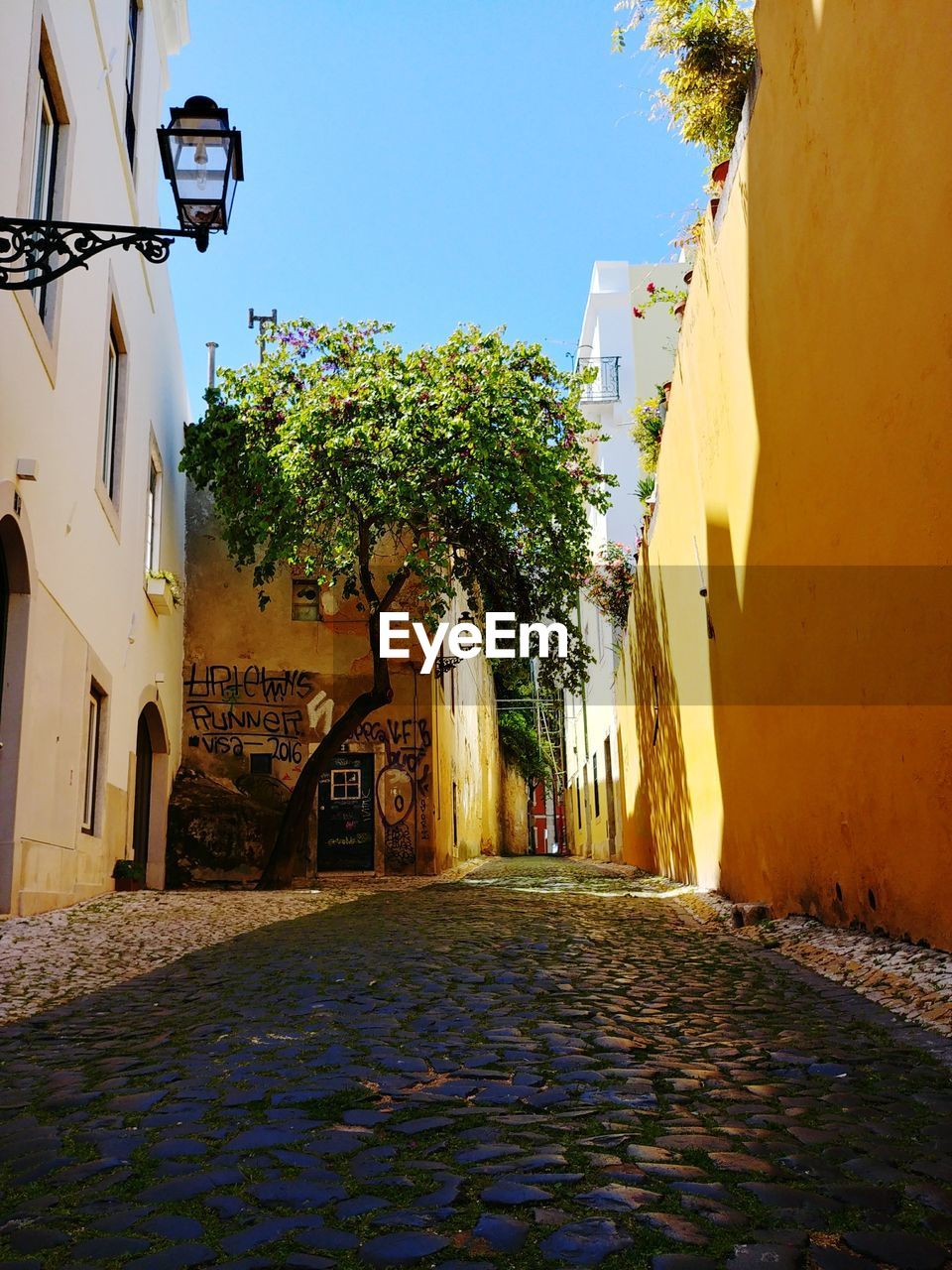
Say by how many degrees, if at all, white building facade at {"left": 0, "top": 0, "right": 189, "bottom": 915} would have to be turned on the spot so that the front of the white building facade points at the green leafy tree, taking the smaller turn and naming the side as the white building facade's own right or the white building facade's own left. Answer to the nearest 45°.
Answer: approximately 45° to the white building facade's own left

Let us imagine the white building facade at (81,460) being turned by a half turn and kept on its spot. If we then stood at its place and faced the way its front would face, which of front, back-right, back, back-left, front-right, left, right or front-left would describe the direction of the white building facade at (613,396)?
back-right

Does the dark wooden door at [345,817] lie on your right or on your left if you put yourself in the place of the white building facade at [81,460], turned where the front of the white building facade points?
on your left

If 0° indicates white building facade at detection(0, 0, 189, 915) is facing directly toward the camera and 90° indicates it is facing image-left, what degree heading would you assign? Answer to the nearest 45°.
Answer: approximately 270°
